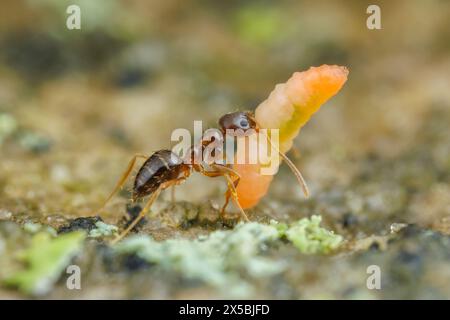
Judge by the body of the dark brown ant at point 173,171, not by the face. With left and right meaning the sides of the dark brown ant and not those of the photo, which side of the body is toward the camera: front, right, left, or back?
right

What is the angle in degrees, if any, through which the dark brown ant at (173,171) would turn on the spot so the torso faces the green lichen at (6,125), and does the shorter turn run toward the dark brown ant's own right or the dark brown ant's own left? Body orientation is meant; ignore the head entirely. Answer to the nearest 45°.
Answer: approximately 135° to the dark brown ant's own left

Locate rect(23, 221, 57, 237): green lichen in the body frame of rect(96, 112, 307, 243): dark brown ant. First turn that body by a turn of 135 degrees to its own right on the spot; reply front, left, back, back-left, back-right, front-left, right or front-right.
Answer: front

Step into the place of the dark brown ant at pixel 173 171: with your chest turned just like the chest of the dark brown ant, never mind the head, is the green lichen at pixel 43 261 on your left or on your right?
on your right
